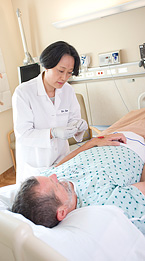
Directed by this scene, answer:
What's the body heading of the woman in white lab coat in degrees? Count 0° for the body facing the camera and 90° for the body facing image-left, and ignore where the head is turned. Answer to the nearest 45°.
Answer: approximately 315°

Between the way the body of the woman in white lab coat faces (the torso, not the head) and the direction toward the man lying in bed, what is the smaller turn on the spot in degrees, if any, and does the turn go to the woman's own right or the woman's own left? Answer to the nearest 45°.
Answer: approximately 45° to the woman's own right

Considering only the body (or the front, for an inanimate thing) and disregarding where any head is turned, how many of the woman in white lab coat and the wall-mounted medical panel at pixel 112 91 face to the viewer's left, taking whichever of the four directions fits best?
0

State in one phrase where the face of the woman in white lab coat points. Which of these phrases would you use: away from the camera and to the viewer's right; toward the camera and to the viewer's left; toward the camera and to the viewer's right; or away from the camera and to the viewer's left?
toward the camera and to the viewer's right

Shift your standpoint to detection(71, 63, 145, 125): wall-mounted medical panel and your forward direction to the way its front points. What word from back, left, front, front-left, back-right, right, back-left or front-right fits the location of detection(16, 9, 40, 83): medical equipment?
right

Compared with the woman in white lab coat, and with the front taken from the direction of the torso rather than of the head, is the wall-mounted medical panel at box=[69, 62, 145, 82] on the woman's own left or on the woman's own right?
on the woman's own left

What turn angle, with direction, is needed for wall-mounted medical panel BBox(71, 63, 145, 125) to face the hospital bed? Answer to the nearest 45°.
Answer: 0° — it already faces it

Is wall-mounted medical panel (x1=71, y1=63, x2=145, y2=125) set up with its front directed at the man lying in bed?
yes

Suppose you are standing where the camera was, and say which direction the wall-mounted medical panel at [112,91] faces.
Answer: facing the viewer
